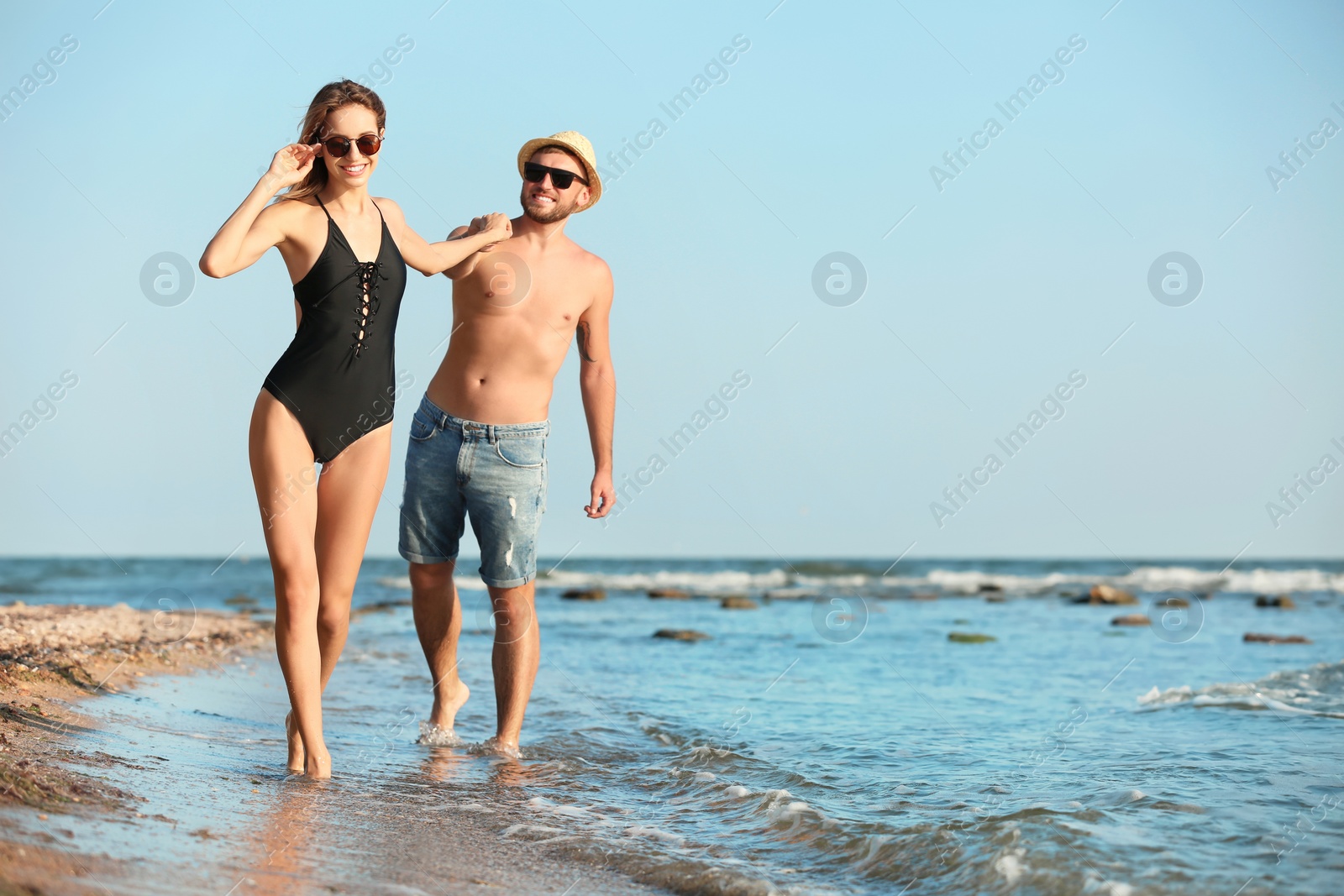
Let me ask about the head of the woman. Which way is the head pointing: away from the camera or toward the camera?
toward the camera

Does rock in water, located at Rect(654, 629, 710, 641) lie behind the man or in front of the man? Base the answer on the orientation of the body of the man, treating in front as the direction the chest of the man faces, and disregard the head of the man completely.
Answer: behind

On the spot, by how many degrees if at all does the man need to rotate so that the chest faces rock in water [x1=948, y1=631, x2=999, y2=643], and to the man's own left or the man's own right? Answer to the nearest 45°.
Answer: approximately 135° to the man's own left

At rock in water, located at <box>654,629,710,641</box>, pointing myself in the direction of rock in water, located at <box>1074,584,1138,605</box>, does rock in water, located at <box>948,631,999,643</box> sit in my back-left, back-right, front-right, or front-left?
front-right

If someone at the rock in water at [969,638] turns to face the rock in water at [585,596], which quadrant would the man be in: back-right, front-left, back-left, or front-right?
back-left

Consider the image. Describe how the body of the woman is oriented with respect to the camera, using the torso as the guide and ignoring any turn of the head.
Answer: toward the camera

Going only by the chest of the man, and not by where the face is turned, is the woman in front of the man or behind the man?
in front

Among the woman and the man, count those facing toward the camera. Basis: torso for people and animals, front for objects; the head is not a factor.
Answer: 2

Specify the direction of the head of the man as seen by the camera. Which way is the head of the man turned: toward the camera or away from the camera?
toward the camera

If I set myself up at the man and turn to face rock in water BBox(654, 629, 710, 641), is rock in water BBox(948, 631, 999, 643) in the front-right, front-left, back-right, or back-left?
front-right

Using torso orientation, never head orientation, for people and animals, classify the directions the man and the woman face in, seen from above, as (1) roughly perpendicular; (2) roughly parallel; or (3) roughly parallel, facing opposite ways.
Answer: roughly parallel
